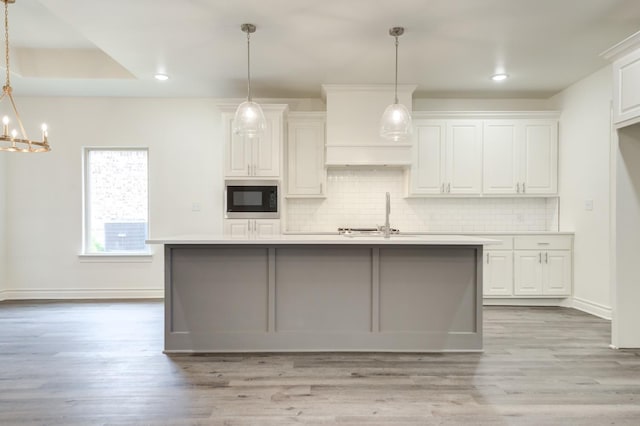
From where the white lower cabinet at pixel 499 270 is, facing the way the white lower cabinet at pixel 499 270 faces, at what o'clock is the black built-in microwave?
The black built-in microwave is roughly at 2 o'clock from the white lower cabinet.

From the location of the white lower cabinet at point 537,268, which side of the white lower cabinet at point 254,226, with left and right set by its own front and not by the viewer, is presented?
left

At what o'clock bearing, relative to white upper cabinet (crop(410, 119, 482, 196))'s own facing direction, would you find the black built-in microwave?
The black built-in microwave is roughly at 2 o'clock from the white upper cabinet.

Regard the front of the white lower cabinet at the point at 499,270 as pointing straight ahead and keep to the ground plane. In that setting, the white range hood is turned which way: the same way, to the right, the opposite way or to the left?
the same way

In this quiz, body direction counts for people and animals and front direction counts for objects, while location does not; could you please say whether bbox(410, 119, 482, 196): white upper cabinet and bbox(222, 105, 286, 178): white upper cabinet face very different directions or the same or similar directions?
same or similar directions

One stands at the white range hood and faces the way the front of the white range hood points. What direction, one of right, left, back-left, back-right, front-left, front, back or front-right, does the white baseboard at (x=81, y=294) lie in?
right

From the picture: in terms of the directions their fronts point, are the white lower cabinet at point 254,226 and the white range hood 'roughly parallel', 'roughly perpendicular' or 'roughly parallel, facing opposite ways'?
roughly parallel

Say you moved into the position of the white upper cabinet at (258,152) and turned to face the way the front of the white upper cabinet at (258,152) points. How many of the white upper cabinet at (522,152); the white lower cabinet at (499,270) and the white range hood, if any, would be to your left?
3

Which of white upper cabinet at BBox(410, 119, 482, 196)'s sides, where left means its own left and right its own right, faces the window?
right

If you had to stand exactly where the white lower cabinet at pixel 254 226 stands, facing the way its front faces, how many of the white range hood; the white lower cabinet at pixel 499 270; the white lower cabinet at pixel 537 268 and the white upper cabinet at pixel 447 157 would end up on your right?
0

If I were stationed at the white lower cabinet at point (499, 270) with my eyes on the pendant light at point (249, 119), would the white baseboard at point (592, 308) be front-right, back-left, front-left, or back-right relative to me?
back-left

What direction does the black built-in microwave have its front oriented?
toward the camera

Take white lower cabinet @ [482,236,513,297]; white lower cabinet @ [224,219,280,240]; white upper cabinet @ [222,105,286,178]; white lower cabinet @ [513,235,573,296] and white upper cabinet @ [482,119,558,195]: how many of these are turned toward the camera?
5

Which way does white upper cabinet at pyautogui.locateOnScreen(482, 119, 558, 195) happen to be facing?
toward the camera

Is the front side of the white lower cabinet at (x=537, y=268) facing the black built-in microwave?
no

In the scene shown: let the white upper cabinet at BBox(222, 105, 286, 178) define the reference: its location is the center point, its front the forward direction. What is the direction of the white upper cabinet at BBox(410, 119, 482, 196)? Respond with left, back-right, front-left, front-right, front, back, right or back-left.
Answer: left
